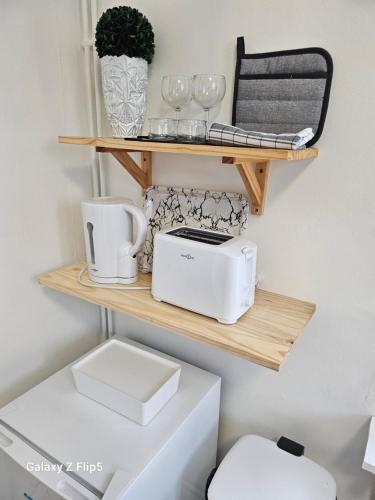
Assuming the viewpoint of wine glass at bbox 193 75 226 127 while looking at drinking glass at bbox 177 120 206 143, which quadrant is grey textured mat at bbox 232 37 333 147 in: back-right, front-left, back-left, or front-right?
back-left
